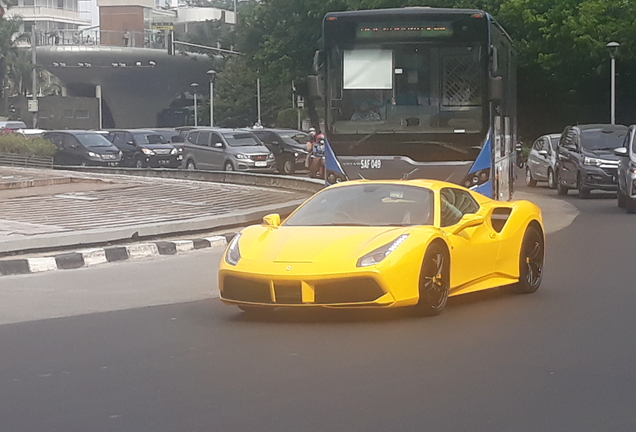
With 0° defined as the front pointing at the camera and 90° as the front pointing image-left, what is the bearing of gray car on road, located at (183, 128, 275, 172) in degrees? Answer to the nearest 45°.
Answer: approximately 315°

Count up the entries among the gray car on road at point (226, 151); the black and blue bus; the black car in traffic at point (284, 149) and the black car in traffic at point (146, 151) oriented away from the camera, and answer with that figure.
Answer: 0

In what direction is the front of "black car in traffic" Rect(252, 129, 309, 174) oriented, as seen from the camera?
facing the viewer and to the right of the viewer

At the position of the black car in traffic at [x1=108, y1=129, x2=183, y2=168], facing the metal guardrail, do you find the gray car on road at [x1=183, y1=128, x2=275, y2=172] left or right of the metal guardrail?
left

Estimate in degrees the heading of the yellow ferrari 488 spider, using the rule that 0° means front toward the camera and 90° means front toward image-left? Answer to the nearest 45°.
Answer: approximately 45°

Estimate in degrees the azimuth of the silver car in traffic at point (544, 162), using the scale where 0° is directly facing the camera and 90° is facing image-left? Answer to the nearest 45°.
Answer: approximately 315°

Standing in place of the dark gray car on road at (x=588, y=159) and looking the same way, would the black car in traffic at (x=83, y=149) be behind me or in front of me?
behind

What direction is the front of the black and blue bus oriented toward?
toward the camera

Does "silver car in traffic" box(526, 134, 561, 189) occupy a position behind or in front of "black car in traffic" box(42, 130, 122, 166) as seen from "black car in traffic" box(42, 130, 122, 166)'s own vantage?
in front

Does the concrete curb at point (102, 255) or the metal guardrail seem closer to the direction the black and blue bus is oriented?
the concrete curb

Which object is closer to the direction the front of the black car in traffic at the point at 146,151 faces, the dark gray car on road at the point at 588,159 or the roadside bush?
the dark gray car on road
